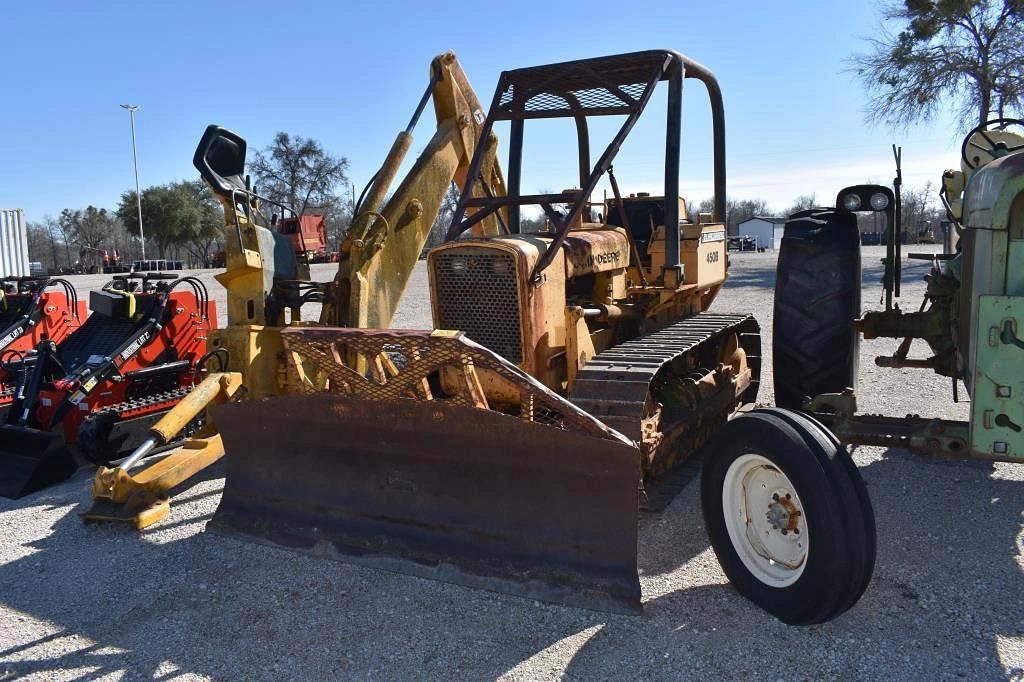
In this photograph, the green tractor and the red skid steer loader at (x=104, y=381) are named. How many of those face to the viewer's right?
0

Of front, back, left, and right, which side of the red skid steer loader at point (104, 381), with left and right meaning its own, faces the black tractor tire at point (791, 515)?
left

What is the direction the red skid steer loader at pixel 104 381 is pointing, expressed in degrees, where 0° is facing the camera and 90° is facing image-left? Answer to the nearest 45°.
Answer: approximately 45°

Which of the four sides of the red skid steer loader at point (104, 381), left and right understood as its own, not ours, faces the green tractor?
left

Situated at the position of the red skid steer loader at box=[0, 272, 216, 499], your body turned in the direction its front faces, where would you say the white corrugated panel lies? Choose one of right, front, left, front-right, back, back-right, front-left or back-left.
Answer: back-right

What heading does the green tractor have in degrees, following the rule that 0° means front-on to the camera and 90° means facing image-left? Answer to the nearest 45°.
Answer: approximately 0°
